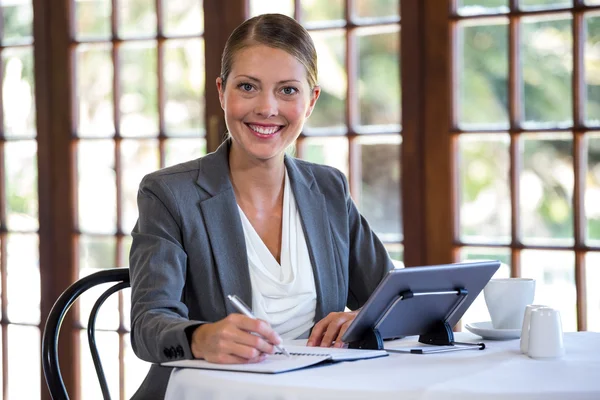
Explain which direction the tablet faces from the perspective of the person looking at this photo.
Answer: facing away from the viewer and to the left of the viewer

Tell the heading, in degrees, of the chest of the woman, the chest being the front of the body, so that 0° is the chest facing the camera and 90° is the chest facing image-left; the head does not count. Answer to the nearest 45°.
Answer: approximately 315°

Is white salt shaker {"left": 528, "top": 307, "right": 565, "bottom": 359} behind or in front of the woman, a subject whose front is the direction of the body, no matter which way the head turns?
in front

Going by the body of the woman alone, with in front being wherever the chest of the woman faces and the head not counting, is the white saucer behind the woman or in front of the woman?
in front

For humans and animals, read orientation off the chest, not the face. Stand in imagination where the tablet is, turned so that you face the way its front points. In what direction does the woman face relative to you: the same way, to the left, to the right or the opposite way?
the opposite way

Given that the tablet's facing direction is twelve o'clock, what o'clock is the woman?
The woman is roughly at 12 o'clock from the tablet.
